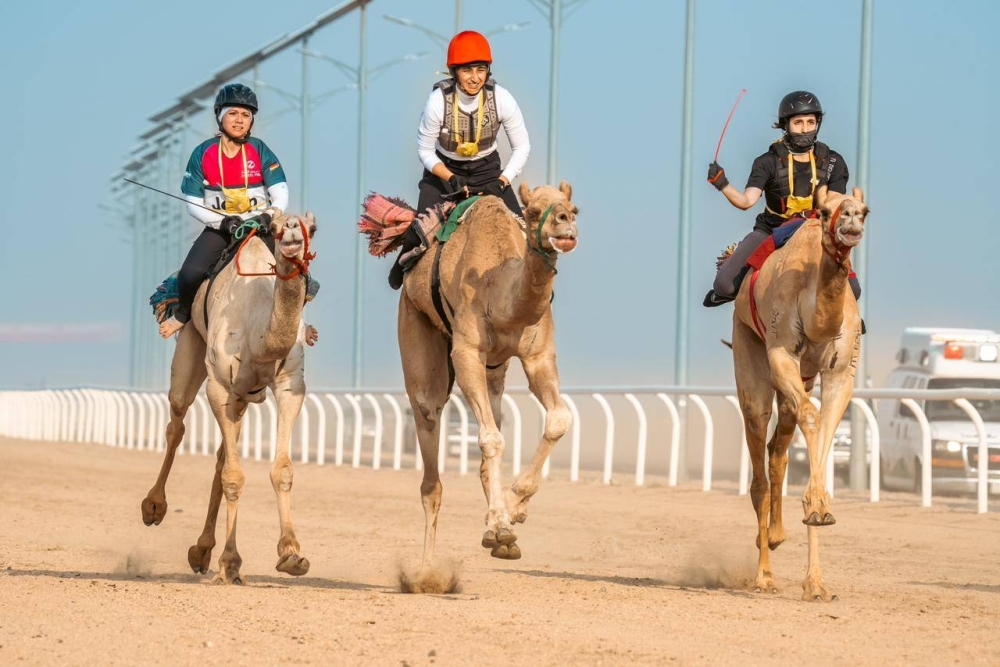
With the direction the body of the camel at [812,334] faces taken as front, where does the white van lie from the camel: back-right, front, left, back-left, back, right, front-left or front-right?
back-left

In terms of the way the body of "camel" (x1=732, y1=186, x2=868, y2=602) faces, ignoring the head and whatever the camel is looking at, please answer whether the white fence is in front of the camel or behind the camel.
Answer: behind

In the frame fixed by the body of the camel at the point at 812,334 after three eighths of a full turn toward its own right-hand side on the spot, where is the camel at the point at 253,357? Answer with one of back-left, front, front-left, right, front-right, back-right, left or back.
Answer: front

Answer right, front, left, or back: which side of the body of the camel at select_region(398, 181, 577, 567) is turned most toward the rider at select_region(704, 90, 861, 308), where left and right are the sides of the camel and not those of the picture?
left

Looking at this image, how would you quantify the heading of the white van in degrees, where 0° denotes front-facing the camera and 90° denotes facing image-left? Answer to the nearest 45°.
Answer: approximately 315°

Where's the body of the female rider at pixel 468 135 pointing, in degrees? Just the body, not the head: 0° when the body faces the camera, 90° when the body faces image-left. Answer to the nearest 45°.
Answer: approximately 0°
